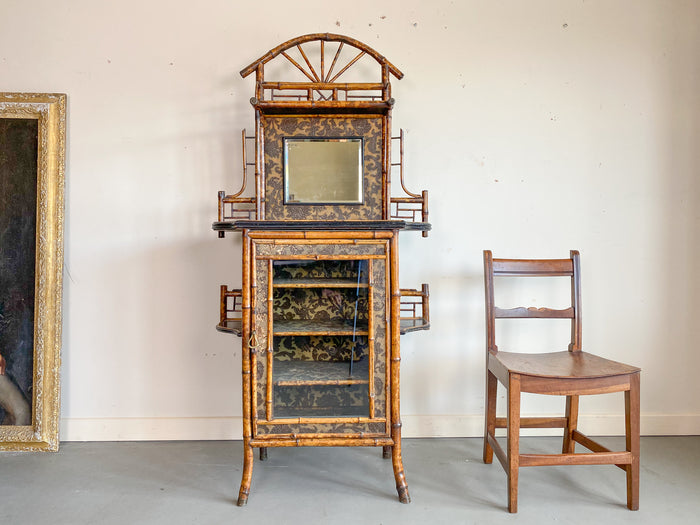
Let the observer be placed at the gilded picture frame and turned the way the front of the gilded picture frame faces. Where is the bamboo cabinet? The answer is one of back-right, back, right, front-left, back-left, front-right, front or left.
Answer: front-left

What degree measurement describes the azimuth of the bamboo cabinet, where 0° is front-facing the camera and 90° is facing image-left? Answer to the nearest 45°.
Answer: approximately 0°

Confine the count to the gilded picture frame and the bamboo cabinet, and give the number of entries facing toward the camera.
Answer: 2

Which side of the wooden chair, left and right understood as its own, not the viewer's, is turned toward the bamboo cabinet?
right

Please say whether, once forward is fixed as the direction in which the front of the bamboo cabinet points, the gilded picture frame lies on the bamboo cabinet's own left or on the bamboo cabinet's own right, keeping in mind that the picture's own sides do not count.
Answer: on the bamboo cabinet's own right

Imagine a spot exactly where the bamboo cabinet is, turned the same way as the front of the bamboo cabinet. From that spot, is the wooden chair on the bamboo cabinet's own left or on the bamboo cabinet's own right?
on the bamboo cabinet's own left

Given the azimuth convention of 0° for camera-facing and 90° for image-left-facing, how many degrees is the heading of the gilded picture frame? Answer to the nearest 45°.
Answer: approximately 0°

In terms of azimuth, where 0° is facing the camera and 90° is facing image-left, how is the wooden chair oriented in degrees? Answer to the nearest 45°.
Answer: approximately 315°

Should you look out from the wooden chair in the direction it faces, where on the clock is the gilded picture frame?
The gilded picture frame is roughly at 4 o'clock from the wooden chair.
